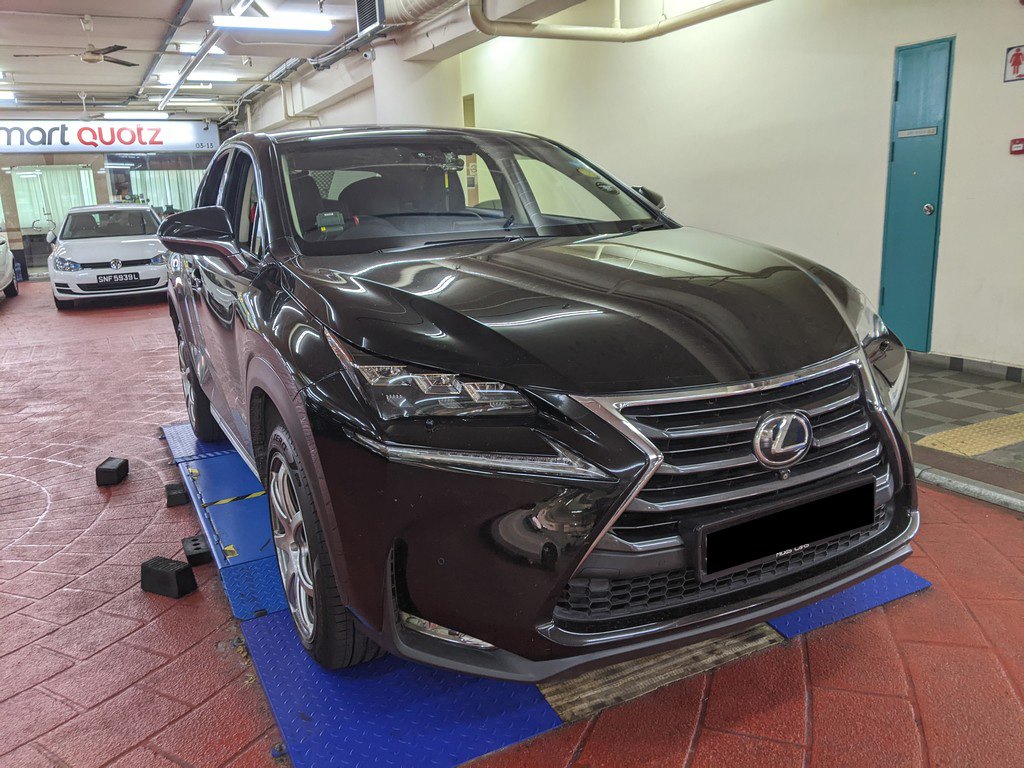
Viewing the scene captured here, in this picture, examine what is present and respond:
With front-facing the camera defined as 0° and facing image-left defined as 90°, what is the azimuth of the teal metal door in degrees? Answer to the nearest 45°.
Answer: approximately 45°

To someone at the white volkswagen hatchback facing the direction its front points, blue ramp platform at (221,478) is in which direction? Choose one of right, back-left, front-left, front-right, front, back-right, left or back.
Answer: front

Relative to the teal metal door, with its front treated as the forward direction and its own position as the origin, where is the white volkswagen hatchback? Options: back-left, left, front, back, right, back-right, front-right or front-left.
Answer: front-right

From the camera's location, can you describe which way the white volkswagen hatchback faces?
facing the viewer

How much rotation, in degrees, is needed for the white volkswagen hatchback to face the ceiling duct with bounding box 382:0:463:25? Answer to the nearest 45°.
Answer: approximately 45° to its left

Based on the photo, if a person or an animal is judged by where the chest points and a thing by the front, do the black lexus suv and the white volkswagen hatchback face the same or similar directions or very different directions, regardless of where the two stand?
same or similar directions

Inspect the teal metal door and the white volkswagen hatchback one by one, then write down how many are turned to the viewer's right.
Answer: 0

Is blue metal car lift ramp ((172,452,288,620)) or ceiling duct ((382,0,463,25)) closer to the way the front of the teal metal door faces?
the blue metal car lift ramp

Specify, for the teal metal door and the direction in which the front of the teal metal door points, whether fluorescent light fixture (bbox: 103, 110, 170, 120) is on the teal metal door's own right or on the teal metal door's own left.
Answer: on the teal metal door's own right

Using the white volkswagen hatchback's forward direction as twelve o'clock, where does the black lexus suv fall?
The black lexus suv is roughly at 12 o'clock from the white volkswagen hatchback.

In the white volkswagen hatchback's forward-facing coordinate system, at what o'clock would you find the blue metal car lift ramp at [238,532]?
The blue metal car lift ramp is roughly at 12 o'clock from the white volkswagen hatchback.

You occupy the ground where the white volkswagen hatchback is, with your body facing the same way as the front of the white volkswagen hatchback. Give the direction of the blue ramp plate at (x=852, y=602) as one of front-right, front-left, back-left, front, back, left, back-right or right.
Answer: front

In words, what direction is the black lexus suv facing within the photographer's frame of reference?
facing the viewer and to the right of the viewer

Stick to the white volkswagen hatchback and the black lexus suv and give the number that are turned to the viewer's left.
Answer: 0
